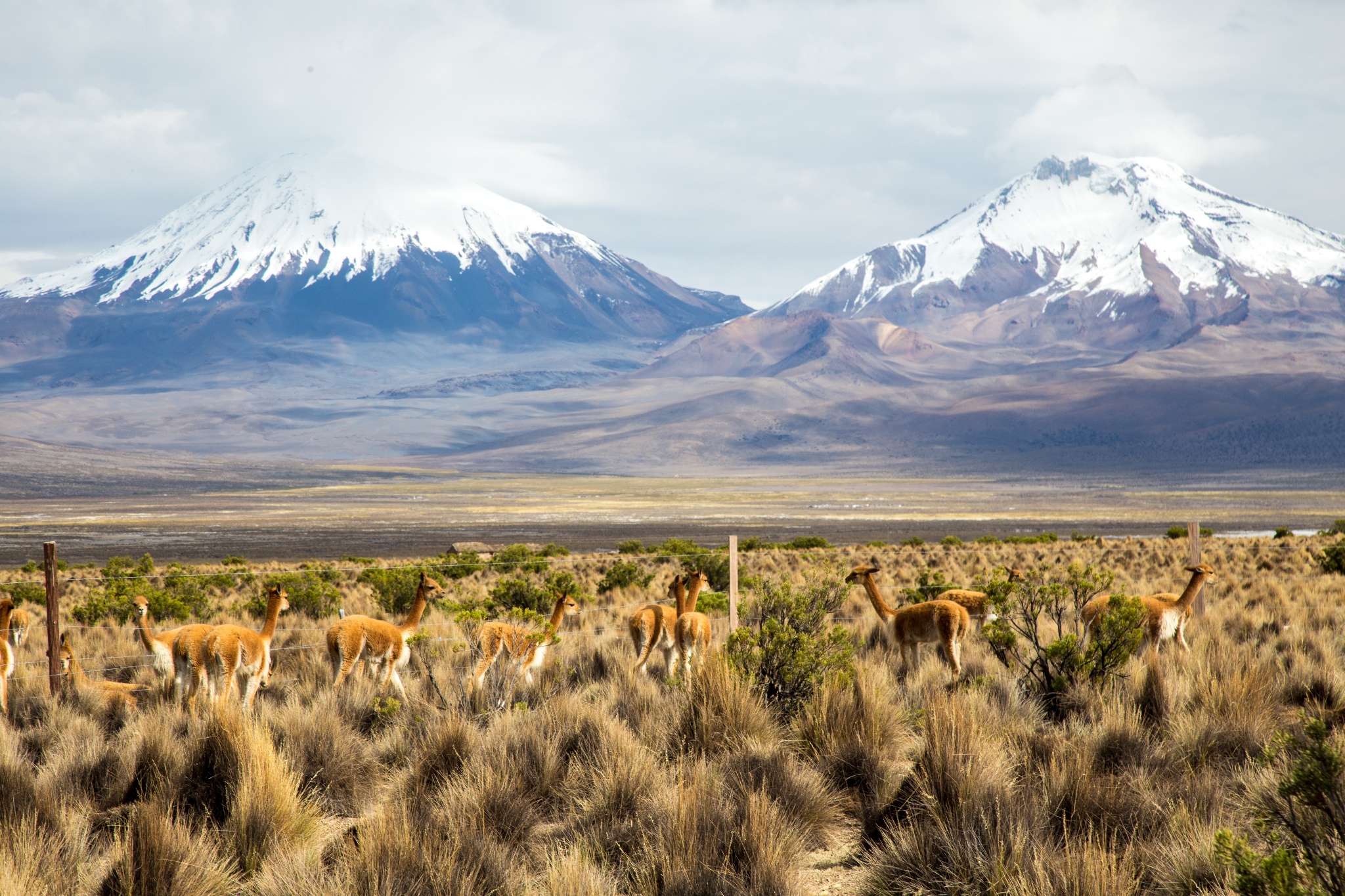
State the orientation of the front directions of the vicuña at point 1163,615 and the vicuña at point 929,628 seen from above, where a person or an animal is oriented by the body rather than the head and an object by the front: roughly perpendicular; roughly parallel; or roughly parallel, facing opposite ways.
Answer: roughly parallel, facing opposite ways

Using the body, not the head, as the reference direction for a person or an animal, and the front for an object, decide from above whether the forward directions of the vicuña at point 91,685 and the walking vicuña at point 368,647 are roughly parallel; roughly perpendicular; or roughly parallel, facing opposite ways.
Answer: roughly parallel, facing opposite ways

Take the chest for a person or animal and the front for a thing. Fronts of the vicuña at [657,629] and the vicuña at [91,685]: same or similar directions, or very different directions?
very different directions

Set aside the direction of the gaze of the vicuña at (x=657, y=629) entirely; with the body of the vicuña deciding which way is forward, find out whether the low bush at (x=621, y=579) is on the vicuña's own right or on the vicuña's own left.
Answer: on the vicuña's own left

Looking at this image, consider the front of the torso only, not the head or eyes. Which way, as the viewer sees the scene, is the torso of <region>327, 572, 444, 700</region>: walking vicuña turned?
to the viewer's right

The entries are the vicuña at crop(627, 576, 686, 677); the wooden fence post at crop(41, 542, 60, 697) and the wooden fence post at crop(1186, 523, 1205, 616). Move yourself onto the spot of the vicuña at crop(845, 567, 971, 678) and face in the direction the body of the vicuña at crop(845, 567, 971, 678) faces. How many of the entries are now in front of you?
2

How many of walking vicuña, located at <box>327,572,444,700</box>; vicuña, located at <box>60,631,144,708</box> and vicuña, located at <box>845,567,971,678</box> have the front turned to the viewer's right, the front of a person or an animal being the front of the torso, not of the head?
1

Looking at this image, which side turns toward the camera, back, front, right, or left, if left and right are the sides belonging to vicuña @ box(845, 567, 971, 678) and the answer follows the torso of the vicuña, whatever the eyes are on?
left

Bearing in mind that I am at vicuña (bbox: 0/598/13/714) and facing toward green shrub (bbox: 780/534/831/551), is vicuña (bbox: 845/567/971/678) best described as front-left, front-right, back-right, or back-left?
front-right

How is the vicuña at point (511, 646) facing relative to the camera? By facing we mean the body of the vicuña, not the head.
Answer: to the viewer's right

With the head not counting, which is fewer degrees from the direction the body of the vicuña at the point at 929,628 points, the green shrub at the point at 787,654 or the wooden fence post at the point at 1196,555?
the green shrub

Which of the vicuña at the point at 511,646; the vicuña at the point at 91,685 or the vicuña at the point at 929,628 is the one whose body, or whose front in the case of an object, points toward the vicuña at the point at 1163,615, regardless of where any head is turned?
the vicuña at the point at 511,646

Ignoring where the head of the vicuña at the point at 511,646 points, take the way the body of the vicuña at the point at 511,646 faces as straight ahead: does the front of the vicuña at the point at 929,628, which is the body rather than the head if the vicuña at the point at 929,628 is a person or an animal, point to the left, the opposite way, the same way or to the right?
the opposite way

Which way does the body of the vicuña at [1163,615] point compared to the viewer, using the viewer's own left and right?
facing to the right of the viewer

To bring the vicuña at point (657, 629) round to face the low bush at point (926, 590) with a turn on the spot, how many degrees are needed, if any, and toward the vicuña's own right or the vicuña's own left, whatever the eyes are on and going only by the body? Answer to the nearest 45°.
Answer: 0° — it already faces it
